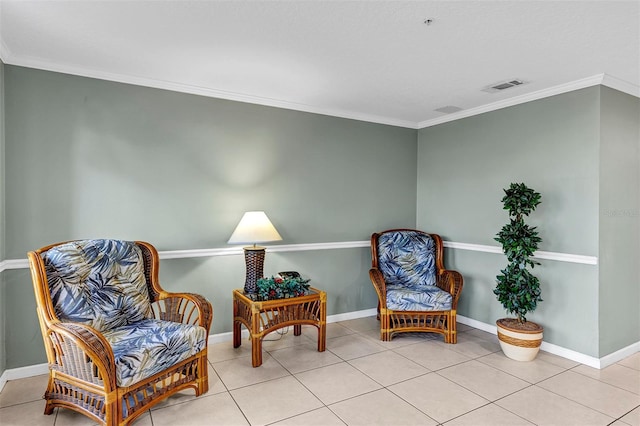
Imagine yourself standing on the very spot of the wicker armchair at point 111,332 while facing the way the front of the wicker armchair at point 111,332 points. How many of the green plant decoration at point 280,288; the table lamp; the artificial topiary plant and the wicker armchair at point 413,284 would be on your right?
0

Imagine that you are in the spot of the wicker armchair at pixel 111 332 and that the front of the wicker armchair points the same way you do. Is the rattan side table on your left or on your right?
on your left

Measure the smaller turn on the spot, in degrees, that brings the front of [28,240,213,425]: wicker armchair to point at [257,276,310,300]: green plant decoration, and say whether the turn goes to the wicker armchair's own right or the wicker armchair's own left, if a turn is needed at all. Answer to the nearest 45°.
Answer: approximately 45° to the wicker armchair's own left

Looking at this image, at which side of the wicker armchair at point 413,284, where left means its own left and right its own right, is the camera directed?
front

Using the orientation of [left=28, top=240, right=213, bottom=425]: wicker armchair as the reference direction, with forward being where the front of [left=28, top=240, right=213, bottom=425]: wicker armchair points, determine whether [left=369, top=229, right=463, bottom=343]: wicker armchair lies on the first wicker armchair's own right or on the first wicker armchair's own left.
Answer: on the first wicker armchair's own left

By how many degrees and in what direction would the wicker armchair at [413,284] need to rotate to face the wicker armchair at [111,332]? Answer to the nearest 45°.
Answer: approximately 45° to its right

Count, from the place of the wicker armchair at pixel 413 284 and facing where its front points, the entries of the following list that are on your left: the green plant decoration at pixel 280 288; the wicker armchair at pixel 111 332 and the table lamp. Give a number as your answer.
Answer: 0

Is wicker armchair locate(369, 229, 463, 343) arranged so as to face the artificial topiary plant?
no

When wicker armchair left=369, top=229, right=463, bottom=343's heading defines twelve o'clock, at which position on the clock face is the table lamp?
The table lamp is roughly at 2 o'clock from the wicker armchair.

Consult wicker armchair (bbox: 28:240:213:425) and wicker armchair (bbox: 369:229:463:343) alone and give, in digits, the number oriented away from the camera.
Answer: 0

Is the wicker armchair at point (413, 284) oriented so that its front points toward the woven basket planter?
no

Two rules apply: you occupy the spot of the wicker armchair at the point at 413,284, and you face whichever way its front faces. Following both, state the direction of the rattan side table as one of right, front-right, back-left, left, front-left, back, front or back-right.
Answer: front-right

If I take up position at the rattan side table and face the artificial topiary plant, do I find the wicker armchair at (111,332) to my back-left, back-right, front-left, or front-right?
back-right

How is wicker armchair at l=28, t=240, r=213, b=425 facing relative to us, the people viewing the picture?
facing the viewer and to the right of the viewer

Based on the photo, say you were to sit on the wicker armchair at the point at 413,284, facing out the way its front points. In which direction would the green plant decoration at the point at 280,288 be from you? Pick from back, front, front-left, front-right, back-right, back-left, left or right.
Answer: front-right
